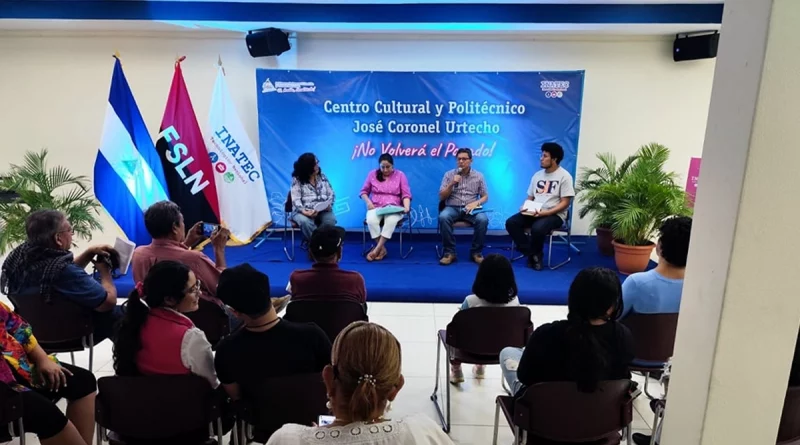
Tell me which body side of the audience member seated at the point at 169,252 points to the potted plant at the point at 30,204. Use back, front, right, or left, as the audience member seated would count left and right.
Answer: left

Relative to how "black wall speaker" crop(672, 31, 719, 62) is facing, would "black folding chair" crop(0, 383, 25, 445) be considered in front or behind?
in front

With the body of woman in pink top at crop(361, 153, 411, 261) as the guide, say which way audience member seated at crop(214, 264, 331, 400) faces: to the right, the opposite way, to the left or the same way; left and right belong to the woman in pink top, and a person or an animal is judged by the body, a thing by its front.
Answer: the opposite way

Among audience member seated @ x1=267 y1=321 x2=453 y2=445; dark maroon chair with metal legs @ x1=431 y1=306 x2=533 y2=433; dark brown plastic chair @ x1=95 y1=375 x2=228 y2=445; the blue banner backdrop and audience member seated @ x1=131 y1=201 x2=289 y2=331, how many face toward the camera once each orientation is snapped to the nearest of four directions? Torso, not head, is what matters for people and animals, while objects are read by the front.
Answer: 1

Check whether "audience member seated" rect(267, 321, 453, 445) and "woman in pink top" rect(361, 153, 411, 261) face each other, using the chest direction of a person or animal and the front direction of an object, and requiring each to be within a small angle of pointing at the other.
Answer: yes

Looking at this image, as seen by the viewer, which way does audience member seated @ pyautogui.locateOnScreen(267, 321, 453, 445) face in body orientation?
away from the camera

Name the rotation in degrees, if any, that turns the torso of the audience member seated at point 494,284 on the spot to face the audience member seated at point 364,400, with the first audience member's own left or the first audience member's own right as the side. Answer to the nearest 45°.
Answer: approximately 180°

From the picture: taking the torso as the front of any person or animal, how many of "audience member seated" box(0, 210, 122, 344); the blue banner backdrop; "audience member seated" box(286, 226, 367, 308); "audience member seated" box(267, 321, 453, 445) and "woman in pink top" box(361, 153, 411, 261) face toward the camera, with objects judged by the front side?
2

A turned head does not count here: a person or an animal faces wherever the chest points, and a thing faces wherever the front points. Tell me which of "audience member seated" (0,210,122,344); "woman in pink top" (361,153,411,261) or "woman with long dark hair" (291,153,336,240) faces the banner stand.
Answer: the audience member seated

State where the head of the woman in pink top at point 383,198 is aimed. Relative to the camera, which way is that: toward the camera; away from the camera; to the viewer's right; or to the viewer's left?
toward the camera

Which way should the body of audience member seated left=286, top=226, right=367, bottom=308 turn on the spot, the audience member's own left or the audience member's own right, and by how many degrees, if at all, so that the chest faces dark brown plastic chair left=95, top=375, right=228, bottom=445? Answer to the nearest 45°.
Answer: approximately 135° to the audience member's own left

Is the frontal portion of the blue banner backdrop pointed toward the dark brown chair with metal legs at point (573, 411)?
yes

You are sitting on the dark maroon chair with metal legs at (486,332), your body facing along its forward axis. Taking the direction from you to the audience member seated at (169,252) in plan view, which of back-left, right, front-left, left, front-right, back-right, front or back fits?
left

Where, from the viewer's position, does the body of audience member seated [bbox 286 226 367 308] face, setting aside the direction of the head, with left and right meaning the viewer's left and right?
facing away from the viewer

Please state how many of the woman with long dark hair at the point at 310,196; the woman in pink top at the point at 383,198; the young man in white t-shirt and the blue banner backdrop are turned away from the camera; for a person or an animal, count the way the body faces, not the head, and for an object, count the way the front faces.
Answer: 0

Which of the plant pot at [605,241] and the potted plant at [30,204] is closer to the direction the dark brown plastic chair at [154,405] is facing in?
the potted plant

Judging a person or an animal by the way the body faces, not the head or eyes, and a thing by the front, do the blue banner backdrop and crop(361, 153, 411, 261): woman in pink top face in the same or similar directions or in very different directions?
same or similar directions

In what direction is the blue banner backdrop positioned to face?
toward the camera

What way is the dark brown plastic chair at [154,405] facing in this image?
away from the camera

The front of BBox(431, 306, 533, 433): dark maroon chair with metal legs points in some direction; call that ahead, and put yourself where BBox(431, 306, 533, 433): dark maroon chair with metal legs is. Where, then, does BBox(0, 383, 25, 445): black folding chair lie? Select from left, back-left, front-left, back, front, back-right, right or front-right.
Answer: back-left

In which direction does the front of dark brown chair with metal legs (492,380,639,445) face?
away from the camera
